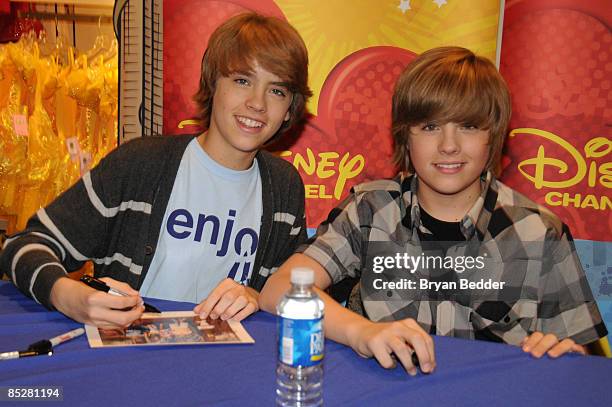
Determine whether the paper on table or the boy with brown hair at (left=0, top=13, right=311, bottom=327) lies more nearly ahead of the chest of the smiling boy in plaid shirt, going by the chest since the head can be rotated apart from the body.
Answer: the paper on table

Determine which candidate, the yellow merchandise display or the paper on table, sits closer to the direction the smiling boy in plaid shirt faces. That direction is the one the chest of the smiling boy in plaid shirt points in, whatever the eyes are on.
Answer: the paper on table

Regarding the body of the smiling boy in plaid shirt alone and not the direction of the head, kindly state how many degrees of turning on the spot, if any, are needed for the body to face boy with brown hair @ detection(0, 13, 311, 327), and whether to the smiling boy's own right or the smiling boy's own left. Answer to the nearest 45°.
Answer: approximately 90° to the smiling boy's own right

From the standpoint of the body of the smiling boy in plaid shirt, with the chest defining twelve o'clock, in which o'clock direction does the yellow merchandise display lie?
The yellow merchandise display is roughly at 4 o'clock from the smiling boy in plaid shirt.

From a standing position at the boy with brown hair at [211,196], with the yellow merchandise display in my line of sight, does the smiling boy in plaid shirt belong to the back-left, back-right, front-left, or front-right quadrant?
back-right

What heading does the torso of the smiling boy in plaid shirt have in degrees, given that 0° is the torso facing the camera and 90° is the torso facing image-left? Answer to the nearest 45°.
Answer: approximately 0°

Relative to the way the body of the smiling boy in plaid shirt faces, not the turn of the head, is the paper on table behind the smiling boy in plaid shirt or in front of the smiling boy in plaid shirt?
in front

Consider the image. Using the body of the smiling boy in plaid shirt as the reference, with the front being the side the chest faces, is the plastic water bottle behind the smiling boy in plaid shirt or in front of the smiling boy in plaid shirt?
in front
